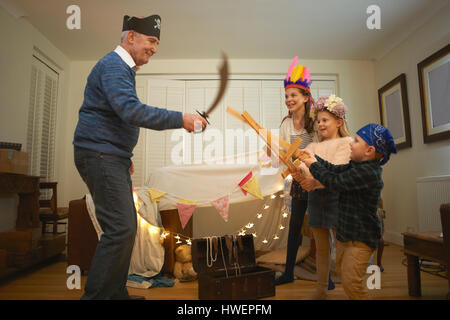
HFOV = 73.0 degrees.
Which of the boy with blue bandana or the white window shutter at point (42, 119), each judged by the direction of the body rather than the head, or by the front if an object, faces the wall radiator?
the white window shutter

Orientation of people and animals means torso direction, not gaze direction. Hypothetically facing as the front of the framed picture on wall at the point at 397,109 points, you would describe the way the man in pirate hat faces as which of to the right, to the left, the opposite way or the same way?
the opposite way

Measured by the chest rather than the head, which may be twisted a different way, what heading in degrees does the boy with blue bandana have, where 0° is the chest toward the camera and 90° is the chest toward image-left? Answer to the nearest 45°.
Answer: approximately 90°

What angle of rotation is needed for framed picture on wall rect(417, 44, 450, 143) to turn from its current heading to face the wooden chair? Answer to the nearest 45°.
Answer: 0° — it already faces it

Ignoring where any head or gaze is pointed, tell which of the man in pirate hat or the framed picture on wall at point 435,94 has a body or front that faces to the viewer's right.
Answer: the man in pirate hat

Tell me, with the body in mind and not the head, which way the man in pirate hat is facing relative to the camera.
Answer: to the viewer's right

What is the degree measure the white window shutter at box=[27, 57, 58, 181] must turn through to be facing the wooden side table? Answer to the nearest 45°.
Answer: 0° — it already faces it

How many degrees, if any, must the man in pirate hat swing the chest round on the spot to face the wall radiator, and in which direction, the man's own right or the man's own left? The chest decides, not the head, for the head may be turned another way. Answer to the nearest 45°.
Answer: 0° — they already face it
